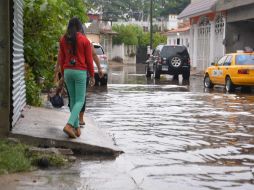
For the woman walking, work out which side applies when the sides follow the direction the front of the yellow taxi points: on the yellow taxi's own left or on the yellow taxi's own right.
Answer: on the yellow taxi's own left

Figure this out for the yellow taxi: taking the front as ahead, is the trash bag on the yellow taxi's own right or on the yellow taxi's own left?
on the yellow taxi's own left

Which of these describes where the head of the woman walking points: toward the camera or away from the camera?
away from the camera

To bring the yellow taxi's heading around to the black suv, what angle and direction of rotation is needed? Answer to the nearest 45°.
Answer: approximately 45° to its right

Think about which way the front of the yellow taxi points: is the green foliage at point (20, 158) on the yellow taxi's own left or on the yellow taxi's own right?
on the yellow taxi's own left

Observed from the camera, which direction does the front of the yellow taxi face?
facing away from the viewer and to the left of the viewer

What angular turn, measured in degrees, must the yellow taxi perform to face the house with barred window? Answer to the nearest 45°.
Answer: approximately 45° to its right
